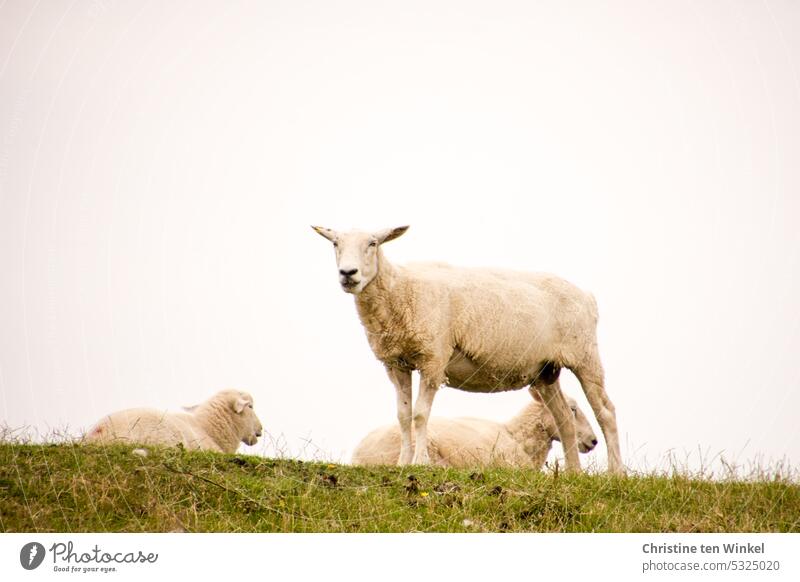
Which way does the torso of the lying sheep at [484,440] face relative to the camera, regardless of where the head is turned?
to the viewer's right

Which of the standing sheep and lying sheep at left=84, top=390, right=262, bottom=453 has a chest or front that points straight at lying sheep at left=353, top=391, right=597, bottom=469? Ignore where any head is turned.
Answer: lying sheep at left=84, top=390, right=262, bottom=453

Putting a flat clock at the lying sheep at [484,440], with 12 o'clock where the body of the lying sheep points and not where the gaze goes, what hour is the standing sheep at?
The standing sheep is roughly at 3 o'clock from the lying sheep.

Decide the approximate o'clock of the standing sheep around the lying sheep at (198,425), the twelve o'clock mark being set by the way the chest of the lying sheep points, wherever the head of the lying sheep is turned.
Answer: The standing sheep is roughly at 1 o'clock from the lying sheep.

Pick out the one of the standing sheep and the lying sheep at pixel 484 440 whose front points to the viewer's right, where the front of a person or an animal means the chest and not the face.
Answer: the lying sheep

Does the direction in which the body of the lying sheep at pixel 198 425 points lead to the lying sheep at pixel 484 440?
yes

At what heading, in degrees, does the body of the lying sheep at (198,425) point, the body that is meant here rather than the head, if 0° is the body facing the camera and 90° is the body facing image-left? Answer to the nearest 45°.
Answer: approximately 270°

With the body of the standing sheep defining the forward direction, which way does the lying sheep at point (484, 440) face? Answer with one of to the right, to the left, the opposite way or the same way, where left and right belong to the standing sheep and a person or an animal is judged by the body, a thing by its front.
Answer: the opposite way

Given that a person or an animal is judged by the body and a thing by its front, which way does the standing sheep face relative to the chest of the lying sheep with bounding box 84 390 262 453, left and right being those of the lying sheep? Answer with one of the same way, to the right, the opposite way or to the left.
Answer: the opposite way

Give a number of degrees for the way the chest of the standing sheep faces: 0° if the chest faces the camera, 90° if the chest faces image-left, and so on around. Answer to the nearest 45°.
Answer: approximately 90°

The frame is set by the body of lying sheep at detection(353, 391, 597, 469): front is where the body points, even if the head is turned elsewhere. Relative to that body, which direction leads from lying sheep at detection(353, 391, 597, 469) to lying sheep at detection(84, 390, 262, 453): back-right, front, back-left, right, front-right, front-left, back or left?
back

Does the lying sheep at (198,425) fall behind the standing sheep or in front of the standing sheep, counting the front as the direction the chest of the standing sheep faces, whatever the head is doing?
in front
